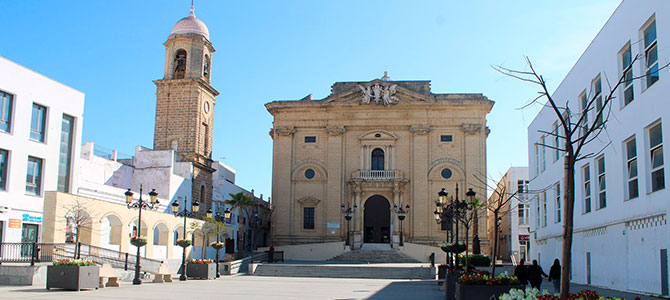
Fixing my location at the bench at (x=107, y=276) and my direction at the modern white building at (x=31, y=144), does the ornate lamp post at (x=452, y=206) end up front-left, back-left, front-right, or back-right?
back-right

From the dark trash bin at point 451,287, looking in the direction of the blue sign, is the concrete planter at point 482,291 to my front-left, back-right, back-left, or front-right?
back-left

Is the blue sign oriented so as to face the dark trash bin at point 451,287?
yes

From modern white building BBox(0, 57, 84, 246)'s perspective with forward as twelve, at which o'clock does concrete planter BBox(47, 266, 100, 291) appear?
The concrete planter is roughly at 1 o'clock from the modern white building.

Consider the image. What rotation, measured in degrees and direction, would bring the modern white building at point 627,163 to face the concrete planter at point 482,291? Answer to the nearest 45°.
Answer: approximately 45° to its left

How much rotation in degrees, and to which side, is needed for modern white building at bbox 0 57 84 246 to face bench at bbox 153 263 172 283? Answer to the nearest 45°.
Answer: approximately 45° to its left

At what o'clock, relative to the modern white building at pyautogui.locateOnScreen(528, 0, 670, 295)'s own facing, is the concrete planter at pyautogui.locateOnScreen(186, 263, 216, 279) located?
The concrete planter is roughly at 12 o'clock from the modern white building.

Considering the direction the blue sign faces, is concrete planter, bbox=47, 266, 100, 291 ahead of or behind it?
ahead

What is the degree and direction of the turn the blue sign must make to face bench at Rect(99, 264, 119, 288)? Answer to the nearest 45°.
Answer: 0° — it already faces it

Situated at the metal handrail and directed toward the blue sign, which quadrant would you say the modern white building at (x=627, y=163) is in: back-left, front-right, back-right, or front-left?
back-right

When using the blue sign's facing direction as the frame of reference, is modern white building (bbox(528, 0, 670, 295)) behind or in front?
in front

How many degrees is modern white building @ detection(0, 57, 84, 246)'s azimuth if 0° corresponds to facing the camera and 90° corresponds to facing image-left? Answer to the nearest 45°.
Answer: approximately 315°
